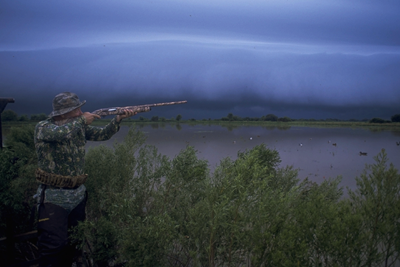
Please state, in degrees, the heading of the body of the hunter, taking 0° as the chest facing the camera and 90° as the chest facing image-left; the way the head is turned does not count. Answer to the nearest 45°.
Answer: approximately 225°

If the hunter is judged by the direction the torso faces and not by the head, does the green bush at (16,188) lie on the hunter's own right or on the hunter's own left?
on the hunter's own left
